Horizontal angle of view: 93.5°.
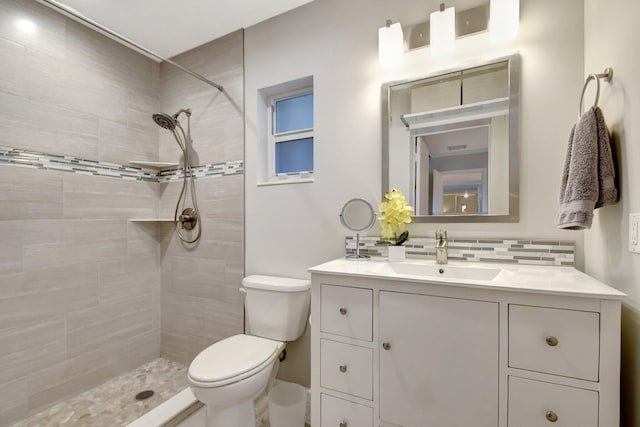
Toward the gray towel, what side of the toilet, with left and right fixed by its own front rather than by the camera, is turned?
left

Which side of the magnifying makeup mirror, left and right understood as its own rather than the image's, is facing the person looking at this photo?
front

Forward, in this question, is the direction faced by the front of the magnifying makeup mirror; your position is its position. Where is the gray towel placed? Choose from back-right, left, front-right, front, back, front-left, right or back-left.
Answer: front-left

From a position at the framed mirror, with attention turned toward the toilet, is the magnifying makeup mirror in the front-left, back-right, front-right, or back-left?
front-right

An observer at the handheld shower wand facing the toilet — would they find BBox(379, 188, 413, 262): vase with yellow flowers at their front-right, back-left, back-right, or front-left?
front-left

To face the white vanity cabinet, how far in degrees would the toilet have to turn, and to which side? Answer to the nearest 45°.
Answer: approximately 90° to its left

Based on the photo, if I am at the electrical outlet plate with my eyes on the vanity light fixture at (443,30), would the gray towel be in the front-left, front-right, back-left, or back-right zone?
front-right

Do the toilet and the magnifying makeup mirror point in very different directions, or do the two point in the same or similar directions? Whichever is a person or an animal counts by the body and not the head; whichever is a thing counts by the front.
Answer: same or similar directions
